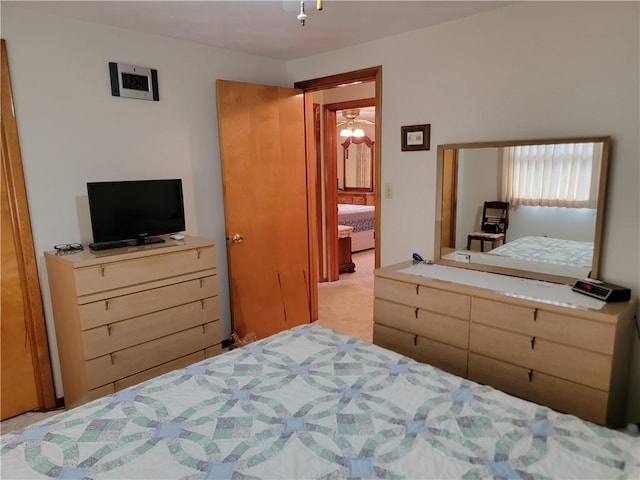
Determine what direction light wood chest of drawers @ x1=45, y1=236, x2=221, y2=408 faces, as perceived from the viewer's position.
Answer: facing the viewer and to the right of the viewer

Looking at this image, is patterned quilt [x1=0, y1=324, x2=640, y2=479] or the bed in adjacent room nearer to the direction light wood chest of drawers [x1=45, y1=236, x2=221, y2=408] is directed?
the patterned quilt

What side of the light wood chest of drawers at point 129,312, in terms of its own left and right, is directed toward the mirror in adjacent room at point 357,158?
left

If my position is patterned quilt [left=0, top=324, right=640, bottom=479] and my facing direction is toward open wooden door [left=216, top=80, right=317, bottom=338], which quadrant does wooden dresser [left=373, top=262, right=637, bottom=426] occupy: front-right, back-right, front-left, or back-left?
front-right

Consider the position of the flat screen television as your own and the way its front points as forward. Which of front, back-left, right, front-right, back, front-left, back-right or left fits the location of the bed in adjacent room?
left

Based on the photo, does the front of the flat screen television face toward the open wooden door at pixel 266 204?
no

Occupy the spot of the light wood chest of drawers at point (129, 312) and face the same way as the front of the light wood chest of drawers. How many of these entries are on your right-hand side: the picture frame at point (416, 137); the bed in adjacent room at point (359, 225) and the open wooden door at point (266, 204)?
0

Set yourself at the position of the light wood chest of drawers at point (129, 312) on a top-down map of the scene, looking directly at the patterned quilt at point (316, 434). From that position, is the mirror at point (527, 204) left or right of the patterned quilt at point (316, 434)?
left

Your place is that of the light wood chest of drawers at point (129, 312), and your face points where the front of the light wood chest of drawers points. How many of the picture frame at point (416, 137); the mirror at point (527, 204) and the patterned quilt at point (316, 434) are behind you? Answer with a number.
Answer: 0

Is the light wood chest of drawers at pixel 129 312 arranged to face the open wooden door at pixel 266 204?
no

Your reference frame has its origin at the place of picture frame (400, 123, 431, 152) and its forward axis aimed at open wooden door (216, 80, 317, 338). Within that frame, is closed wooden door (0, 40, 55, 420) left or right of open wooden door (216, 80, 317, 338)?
left

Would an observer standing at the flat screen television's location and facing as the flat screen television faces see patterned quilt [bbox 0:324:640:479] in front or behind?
in front

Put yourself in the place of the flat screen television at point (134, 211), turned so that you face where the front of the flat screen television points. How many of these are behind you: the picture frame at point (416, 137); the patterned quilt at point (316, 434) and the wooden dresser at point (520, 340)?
0

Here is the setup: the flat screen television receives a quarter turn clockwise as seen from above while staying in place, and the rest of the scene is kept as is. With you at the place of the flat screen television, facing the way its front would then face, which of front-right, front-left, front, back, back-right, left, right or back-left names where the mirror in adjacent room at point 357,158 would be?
back

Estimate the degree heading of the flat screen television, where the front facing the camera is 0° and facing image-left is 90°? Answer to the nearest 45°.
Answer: approximately 315°

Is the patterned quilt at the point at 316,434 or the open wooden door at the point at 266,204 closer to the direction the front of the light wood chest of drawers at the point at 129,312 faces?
the patterned quilt
